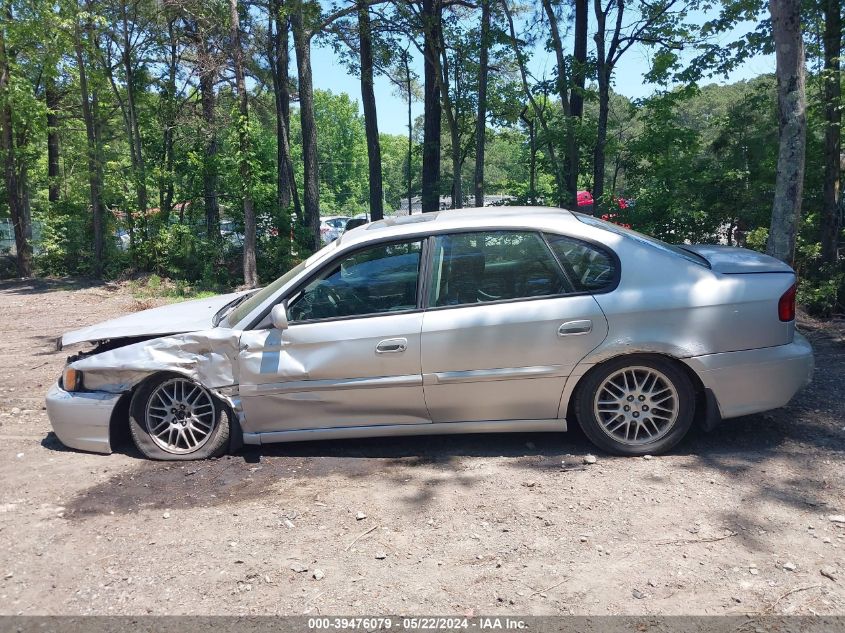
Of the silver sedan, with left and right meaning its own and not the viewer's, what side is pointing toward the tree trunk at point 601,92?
right

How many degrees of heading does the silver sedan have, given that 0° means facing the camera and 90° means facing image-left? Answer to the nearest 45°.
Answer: approximately 90°

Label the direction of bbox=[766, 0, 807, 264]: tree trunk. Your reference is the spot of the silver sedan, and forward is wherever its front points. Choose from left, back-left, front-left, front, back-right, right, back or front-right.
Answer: back-right

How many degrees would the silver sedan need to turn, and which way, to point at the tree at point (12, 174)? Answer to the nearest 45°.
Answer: approximately 45° to its right

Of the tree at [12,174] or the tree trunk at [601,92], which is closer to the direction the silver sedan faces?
the tree

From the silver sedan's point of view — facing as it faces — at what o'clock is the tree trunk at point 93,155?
The tree trunk is roughly at 2 o'clock from the silver sedan.

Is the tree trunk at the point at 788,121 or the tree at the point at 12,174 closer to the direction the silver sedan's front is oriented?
the tree

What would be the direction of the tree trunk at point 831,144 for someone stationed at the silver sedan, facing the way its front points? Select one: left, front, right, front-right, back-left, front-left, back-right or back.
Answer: back-right

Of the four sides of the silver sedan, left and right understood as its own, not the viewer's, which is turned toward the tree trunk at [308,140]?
right
